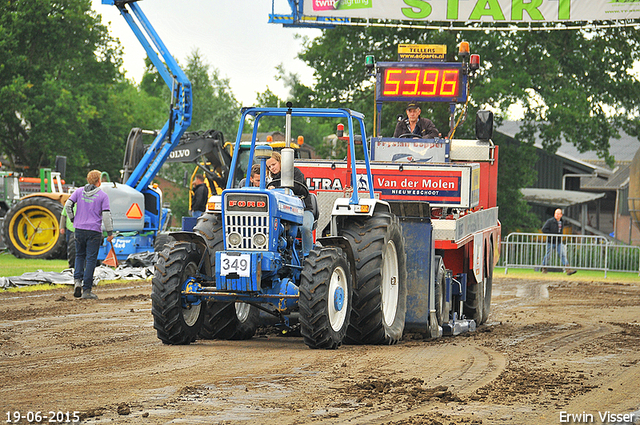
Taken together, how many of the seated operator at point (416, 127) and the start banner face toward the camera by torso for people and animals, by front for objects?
2

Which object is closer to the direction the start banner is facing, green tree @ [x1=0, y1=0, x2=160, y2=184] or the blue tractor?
the blue tractor

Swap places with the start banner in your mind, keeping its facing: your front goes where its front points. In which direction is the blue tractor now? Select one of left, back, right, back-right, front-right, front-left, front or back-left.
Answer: front

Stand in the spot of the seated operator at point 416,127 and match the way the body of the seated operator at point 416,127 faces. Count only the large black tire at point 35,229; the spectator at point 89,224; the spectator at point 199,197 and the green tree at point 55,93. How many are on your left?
0

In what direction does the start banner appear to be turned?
toward the camera

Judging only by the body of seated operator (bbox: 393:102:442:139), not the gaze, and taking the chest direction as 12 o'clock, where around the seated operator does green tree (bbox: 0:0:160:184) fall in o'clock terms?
The green tree is roughly at 5 o'clock from the seated operator.

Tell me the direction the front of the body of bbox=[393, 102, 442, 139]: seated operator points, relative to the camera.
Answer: toward the camera

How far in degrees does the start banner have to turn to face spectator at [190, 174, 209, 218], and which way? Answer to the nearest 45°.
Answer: approximately 45° to its right

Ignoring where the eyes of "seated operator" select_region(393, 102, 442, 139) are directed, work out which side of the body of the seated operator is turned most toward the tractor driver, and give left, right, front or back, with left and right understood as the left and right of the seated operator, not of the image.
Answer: front

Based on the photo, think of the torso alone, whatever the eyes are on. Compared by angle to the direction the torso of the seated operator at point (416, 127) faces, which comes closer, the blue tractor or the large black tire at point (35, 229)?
the blue tractor

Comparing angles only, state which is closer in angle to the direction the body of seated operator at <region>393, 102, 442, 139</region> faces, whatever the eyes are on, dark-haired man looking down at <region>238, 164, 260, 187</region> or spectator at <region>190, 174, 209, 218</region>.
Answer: the dark-haired man looking down

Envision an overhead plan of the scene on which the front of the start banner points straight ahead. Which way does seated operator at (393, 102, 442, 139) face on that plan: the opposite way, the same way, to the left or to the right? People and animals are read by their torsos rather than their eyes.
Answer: the same way

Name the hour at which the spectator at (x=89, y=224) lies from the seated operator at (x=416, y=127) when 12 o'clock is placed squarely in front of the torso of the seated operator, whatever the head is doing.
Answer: The spectator is roughly at 3 o'clock from the seated operator.

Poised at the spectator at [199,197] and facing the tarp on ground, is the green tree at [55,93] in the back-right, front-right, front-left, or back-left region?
back-right
